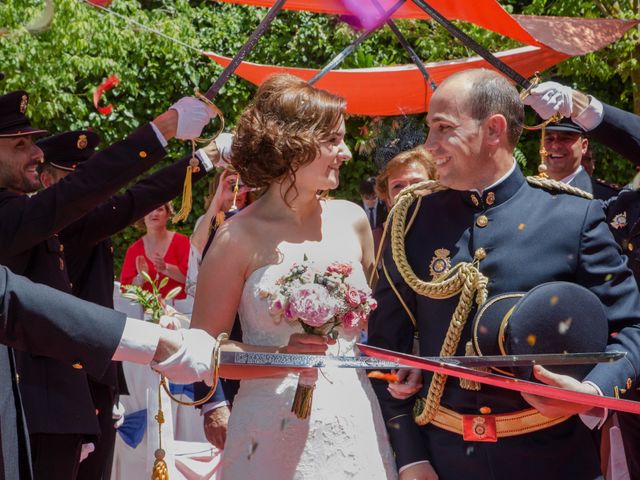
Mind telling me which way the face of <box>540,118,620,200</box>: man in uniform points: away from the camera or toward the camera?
toward the camera

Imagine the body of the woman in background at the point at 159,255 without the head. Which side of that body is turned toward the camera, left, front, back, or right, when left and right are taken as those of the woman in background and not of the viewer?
front

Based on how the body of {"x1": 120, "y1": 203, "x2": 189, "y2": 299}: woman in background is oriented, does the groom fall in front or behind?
in front

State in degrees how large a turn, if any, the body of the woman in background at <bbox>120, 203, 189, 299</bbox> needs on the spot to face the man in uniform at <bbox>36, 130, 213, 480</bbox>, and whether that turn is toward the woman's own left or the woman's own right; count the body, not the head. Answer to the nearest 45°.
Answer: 0° — they already face them

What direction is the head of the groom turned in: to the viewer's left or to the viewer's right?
to the viewer's left

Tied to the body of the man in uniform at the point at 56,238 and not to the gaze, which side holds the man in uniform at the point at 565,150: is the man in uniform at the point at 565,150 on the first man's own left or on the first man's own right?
on the first man's own left

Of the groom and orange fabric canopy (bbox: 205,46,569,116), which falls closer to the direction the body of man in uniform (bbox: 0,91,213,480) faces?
the groom

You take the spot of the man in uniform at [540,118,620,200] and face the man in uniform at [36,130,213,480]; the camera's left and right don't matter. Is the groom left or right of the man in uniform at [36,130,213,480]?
left

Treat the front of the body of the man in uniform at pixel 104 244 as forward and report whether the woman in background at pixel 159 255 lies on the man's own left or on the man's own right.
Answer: on the man's own left

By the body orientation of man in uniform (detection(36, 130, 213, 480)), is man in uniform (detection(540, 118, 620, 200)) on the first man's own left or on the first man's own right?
on the first man's own left

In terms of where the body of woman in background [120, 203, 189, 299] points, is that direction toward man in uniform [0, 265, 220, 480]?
yes

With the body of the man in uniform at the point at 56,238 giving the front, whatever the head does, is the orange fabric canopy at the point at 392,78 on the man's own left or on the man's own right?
on the man's own left

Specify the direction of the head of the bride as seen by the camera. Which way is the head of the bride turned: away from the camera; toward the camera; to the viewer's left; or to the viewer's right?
to the viewer's right

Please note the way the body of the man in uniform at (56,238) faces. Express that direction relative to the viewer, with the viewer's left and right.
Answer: facing the viewer and to the right of the viewer

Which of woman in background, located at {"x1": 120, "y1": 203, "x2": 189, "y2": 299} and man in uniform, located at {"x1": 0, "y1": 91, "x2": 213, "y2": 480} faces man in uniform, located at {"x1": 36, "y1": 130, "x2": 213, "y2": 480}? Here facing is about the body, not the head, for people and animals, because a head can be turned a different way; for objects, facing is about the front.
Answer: the woman in background
